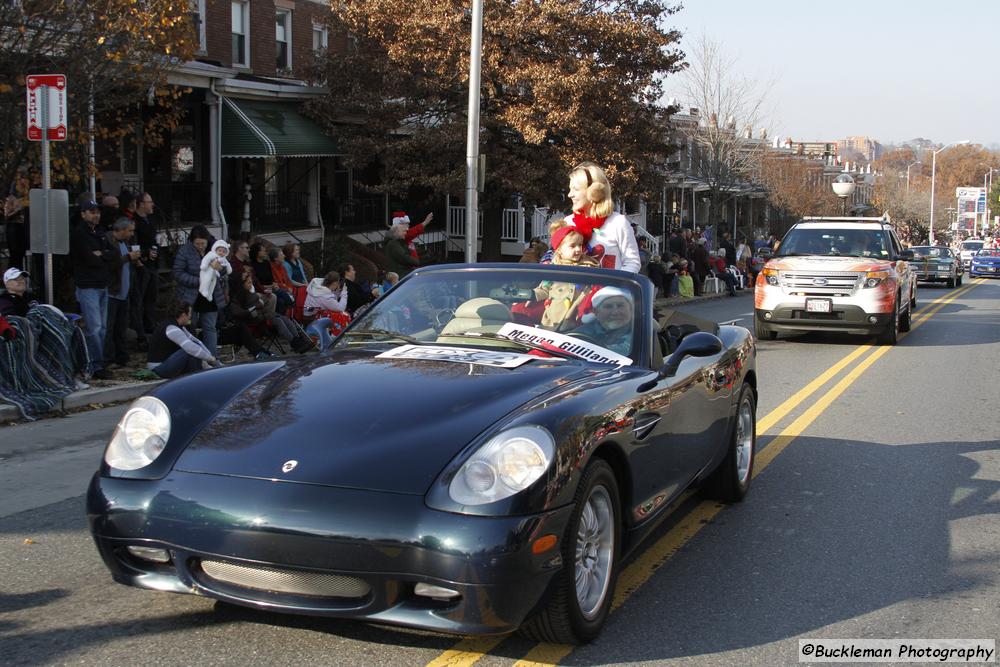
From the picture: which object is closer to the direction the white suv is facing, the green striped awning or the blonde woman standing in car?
the blonde woman standing in car

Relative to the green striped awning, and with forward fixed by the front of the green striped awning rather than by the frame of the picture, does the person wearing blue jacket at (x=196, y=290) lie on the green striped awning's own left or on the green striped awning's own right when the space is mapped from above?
on the green striped awning's own right

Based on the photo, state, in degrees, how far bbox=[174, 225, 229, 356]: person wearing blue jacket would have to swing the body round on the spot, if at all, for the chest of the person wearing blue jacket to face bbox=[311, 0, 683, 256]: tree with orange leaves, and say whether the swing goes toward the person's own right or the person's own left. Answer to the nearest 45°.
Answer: approximately 90° to the person's own left

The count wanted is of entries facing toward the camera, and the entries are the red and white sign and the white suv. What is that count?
2

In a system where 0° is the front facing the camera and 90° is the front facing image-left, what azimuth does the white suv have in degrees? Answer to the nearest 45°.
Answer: approximately 0°

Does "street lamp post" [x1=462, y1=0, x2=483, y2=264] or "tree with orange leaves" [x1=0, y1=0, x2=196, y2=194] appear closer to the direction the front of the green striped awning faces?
the street lamp post

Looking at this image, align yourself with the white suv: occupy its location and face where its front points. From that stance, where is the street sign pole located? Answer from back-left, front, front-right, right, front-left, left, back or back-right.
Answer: front-right

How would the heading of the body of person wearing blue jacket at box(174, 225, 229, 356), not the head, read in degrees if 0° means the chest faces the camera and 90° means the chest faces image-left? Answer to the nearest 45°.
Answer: approximately 315°

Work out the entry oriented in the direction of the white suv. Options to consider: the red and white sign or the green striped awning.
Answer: the green striped awning

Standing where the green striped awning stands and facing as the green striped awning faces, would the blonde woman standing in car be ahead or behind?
ahead

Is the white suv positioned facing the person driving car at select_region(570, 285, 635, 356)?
yes

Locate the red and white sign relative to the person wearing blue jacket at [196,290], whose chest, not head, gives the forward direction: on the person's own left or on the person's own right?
on the person's own right
